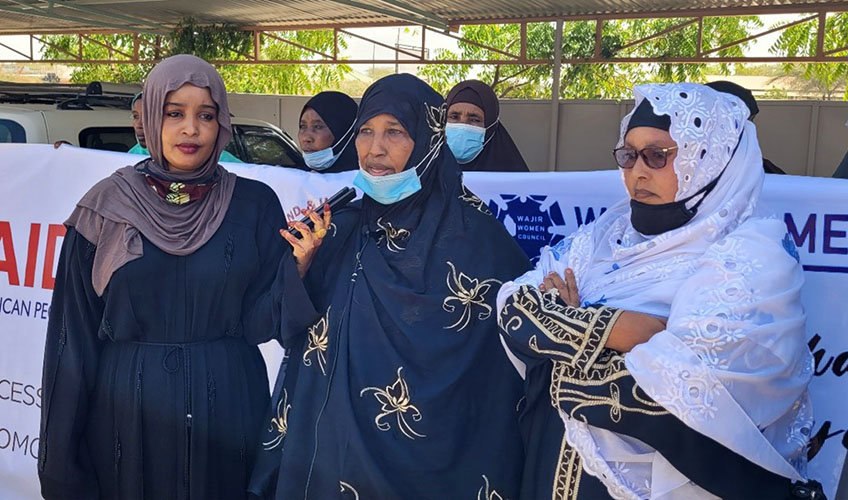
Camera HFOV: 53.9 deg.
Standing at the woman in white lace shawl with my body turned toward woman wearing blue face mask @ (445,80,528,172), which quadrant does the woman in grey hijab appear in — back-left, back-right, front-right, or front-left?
front-left

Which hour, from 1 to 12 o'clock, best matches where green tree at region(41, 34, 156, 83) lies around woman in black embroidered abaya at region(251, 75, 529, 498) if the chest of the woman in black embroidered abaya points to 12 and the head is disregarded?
The green tree is roughly at 4 o'clock from the woman in black embroidered abaya.

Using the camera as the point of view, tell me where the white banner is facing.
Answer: facing the viewer

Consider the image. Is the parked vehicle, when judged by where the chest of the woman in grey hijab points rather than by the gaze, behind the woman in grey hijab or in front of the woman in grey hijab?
behind

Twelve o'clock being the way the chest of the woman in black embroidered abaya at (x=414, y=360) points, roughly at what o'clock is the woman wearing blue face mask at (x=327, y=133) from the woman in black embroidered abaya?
The woman wearing blue face mask is roughly at 4 o'clock from the woman in black embroidered abaya.

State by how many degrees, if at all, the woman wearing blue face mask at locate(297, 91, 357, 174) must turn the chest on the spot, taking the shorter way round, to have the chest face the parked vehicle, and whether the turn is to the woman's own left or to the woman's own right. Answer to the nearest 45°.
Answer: approximately 90° to the woman's own right

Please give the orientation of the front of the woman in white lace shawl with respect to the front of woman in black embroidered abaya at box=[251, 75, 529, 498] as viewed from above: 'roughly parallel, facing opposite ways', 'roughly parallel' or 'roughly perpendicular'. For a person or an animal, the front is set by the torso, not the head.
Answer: roughly parallel

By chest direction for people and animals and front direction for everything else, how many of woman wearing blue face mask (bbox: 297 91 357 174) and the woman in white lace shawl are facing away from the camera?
0

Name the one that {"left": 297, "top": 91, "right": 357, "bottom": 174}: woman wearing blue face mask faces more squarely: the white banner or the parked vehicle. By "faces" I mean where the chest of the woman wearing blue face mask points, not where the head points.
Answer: the white banner

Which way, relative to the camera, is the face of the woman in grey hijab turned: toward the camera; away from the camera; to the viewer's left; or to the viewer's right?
toward the camera

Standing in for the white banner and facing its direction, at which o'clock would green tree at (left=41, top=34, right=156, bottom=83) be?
The green tree is roughly at 5 o'clock from the white banner.

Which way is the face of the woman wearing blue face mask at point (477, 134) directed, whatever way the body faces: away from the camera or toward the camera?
toward the camera

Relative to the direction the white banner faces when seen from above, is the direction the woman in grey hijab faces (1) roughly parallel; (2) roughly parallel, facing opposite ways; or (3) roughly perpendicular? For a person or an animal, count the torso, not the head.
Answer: roughly parallel

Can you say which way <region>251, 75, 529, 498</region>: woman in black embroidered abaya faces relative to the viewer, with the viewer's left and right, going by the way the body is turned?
facing the viewer and to the left of the viewer

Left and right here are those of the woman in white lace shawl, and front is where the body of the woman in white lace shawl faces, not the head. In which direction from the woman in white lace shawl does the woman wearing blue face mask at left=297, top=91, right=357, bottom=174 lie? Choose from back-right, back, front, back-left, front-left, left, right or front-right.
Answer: right

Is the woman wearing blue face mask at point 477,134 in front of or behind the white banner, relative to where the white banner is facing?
behind
